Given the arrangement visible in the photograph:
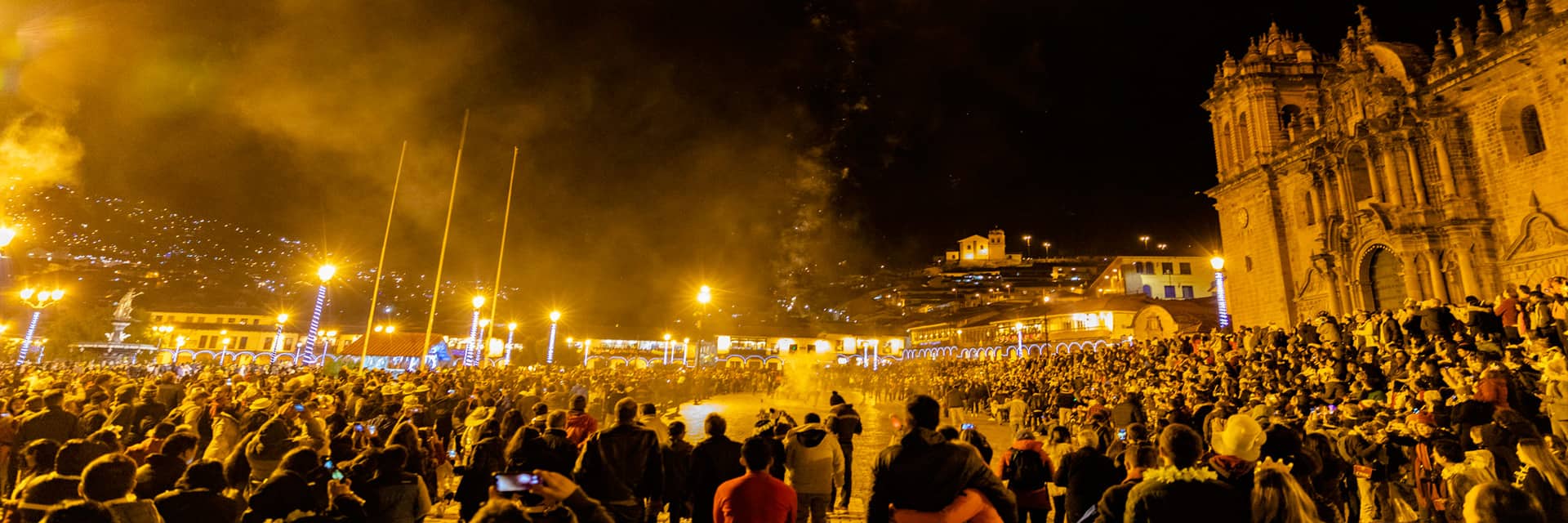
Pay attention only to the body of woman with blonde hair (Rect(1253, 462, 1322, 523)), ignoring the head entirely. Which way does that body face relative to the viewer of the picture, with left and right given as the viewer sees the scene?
facing away from the viewer

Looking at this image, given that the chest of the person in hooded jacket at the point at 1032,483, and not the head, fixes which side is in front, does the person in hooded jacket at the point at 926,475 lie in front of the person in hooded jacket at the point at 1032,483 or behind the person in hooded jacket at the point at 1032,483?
behind

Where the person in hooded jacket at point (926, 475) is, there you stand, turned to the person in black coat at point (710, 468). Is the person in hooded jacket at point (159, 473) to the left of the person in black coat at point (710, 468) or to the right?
left

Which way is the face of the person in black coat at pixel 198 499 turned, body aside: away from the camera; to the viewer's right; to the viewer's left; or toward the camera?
away from the camera

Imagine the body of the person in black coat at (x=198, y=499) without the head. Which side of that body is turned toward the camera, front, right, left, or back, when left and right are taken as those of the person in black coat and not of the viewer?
back

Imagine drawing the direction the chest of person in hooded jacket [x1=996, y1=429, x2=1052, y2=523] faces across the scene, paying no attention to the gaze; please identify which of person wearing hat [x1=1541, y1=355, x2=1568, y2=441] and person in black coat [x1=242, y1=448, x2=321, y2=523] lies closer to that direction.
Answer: the person wearing hat

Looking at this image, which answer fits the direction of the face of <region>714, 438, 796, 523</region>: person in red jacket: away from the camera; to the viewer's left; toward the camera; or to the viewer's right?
away from the camera

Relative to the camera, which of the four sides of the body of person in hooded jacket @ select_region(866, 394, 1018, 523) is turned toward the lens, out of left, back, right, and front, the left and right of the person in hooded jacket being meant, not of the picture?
back

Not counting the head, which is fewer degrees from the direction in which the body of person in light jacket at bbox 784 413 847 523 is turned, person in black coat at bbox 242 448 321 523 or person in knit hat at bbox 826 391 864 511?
the person in knit hat

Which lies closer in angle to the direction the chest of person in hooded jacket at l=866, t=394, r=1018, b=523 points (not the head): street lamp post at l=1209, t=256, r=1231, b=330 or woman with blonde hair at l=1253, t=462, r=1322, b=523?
the street lamp post

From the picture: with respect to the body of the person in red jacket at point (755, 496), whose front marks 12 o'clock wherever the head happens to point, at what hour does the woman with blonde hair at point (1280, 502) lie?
The woman with blonde hair is roughly at 4 o'clock from the person in red jacket.

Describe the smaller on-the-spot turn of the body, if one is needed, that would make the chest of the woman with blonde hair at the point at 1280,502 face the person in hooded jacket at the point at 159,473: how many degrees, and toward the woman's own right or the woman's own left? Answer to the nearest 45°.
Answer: approximately 135° to the woman's own left

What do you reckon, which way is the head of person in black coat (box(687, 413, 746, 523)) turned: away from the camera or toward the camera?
away from the camera

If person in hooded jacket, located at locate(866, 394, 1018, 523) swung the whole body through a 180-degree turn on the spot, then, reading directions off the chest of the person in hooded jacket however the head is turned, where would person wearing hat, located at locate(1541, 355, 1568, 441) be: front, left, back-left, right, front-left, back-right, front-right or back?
back-left

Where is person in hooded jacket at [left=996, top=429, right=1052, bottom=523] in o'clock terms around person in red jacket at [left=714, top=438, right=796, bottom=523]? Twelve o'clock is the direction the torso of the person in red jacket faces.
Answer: The person in hooded jacket is roughly at 2 o'clock from the person in red jacket.

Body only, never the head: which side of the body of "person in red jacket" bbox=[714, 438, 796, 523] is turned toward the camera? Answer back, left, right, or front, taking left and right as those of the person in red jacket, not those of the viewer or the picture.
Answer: back

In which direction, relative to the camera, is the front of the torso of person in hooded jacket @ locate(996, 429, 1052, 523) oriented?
away from the camera
